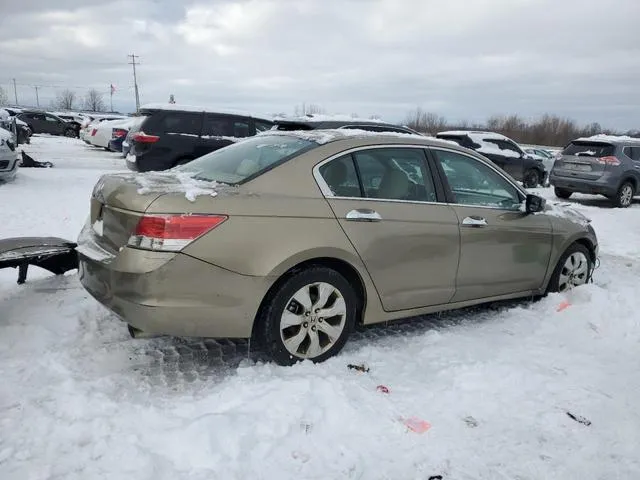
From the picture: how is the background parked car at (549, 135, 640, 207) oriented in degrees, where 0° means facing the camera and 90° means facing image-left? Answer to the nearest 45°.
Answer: approximately 225°

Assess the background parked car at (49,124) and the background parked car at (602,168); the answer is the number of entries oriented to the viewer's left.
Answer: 0

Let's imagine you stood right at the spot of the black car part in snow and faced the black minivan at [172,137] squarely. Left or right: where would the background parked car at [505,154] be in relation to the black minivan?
right

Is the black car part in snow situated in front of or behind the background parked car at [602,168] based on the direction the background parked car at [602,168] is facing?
behind

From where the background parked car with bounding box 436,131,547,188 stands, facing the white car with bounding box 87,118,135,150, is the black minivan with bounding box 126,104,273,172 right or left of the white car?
left

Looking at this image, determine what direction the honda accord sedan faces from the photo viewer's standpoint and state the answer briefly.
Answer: facing away from the viewer and to the right of the viewer

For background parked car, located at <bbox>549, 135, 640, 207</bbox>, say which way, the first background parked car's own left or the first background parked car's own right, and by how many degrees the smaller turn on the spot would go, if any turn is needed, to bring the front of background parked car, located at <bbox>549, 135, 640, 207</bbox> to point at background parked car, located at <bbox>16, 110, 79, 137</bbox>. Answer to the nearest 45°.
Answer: approximately 135° to the first background parked car's own left

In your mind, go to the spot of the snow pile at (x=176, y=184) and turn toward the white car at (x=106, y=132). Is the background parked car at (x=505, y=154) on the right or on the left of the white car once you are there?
right

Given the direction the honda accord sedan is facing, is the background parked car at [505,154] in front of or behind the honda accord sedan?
in front

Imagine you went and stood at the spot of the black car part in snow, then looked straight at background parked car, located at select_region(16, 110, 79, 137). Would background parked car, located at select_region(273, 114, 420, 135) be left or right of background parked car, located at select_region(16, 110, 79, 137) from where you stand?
right
